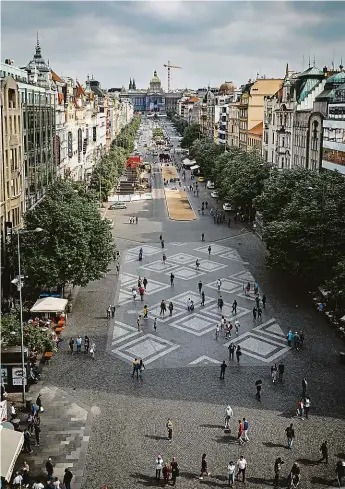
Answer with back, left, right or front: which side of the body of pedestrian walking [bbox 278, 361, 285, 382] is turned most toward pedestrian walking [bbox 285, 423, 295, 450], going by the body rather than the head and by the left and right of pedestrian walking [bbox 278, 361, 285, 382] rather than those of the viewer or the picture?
back

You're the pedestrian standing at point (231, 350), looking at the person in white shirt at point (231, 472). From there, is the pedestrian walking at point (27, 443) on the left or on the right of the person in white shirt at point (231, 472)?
right

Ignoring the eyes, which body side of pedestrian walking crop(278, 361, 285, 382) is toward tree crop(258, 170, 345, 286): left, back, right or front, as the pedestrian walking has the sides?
front

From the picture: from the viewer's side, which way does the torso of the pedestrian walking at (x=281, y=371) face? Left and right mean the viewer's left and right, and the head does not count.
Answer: facing away from the viewer

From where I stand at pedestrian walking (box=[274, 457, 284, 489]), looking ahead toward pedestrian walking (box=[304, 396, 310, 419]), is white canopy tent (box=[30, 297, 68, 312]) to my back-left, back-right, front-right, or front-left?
front-left

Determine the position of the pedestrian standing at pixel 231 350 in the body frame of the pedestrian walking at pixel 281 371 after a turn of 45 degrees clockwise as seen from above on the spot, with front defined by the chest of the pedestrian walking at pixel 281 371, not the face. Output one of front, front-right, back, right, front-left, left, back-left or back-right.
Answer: left

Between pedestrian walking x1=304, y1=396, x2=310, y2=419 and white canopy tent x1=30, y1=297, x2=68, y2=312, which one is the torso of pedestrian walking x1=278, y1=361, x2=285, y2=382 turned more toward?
the white canopy tent

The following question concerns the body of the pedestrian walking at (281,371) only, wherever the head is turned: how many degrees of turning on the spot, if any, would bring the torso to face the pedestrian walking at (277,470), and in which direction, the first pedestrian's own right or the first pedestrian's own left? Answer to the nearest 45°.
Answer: approximately 180°

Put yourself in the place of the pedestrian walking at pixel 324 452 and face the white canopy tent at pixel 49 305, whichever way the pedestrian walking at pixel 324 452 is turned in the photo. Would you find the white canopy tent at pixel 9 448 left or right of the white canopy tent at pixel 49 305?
left
